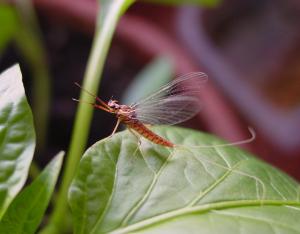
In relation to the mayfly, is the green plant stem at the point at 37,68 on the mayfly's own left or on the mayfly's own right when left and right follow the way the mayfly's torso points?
on the mayfly's own right

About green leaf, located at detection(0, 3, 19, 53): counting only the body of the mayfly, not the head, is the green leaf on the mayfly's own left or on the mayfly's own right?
on the mayfly's own right

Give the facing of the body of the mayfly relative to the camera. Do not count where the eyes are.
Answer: to the viewer's left
